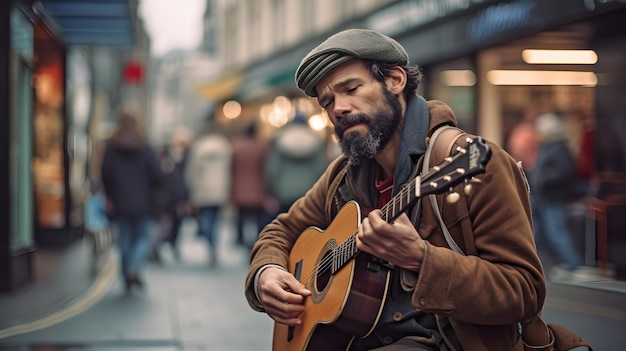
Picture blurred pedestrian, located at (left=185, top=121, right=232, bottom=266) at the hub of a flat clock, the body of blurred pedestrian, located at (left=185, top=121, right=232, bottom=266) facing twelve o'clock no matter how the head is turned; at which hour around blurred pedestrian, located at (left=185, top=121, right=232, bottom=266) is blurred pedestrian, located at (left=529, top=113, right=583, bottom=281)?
blurred pedestrian, located at (left=529, top=113, right=583, bottom=281) is roughly at 4 o'clock from blurred pedestrian, located at (left=185, top=121, right=232, bottom=266).

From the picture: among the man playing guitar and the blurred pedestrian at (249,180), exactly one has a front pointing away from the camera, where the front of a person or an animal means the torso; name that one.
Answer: the blurred pedestrian

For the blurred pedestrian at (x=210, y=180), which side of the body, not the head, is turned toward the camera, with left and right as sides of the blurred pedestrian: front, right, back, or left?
back

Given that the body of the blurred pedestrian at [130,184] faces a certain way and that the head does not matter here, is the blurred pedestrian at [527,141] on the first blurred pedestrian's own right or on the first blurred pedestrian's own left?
on the first blurred pedestrian's own right

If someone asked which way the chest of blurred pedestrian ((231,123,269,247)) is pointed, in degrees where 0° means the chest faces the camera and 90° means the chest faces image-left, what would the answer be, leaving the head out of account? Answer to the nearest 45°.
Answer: approximately 180°

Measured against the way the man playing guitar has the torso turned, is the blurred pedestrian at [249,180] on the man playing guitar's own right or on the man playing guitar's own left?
on the man playing guitar's own right

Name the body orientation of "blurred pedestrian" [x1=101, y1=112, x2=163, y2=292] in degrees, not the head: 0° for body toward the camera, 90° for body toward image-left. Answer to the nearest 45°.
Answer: approximately 180°

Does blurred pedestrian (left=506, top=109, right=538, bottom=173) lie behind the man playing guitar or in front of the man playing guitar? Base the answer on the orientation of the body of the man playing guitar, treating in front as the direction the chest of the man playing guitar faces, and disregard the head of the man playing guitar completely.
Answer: behind

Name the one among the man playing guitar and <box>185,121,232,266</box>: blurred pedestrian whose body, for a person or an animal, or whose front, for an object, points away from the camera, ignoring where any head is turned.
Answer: the blurred pedestrian
